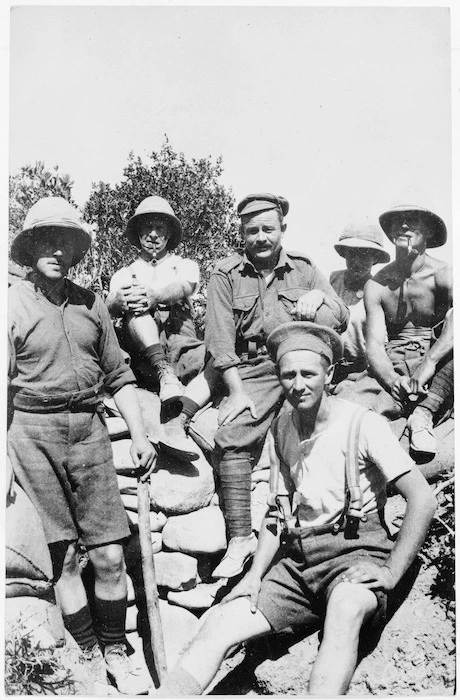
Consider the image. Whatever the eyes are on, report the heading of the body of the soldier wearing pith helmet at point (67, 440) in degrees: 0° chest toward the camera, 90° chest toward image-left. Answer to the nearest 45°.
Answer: approximately 0°
